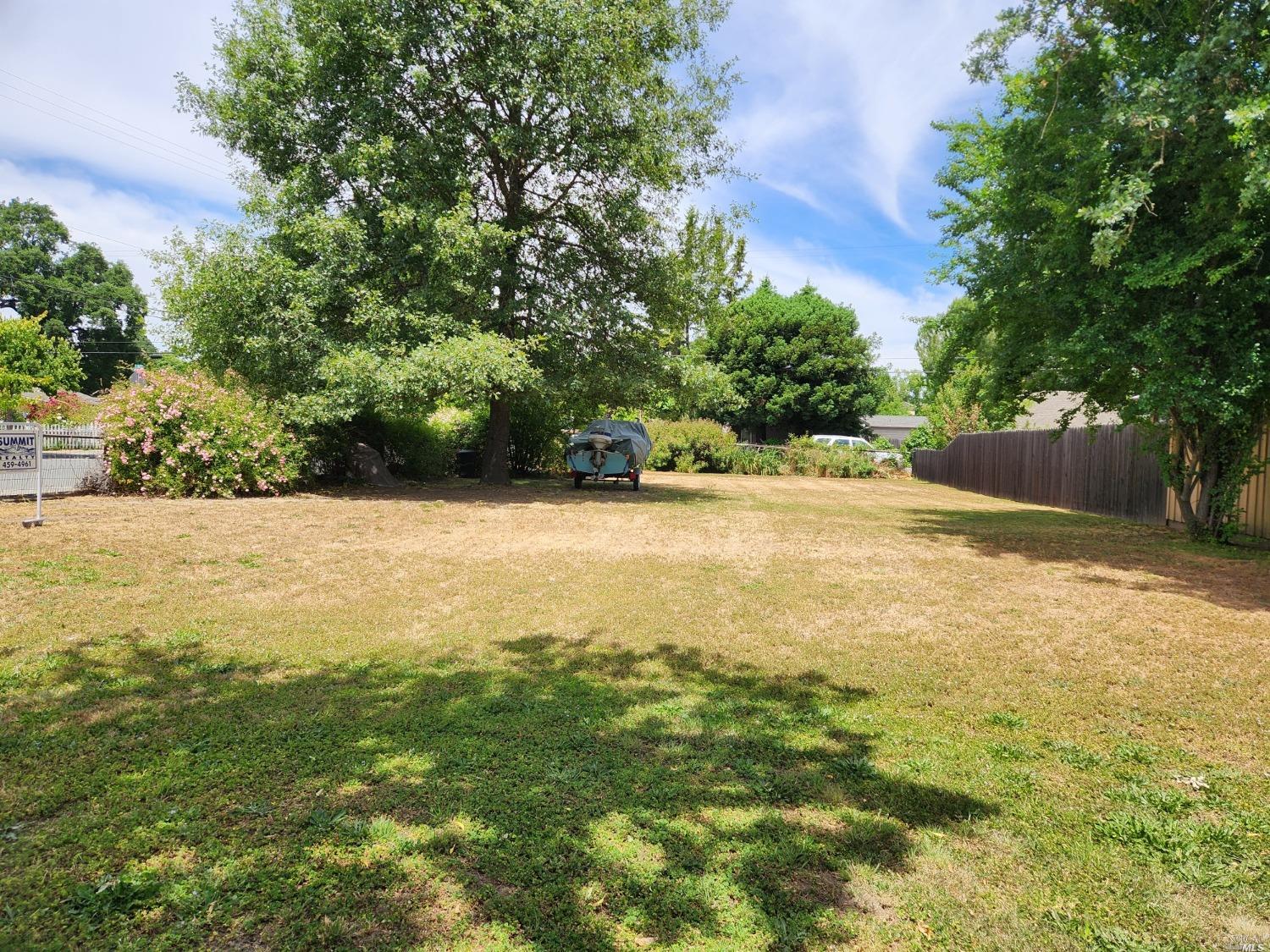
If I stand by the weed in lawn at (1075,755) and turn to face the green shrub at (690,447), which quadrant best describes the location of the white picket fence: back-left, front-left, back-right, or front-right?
front-left

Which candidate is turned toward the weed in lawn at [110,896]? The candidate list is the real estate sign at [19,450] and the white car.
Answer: the real estate sign

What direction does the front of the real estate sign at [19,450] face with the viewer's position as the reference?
facing the viewer

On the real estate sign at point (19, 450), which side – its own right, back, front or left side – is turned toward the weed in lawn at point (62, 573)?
front

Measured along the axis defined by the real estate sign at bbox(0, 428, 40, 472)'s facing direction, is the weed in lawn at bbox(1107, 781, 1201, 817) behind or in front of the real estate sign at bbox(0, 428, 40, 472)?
in front

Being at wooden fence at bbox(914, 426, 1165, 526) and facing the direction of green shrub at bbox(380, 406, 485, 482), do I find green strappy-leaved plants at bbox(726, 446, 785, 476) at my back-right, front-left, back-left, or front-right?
front-right

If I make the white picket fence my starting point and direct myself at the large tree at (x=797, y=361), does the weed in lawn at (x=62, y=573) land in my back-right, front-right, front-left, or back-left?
back-right

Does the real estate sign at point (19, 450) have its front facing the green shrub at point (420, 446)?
no

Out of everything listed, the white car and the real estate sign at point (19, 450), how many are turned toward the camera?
1

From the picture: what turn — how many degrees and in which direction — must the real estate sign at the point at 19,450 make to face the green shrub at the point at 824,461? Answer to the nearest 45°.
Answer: approximately 90° to its left
